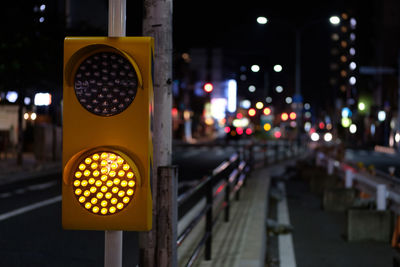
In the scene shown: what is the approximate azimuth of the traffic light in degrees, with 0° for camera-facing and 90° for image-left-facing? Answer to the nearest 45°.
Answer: approximately 0°

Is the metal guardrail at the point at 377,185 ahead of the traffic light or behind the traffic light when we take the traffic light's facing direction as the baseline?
behind

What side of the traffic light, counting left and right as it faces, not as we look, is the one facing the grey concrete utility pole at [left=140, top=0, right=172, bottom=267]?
back
